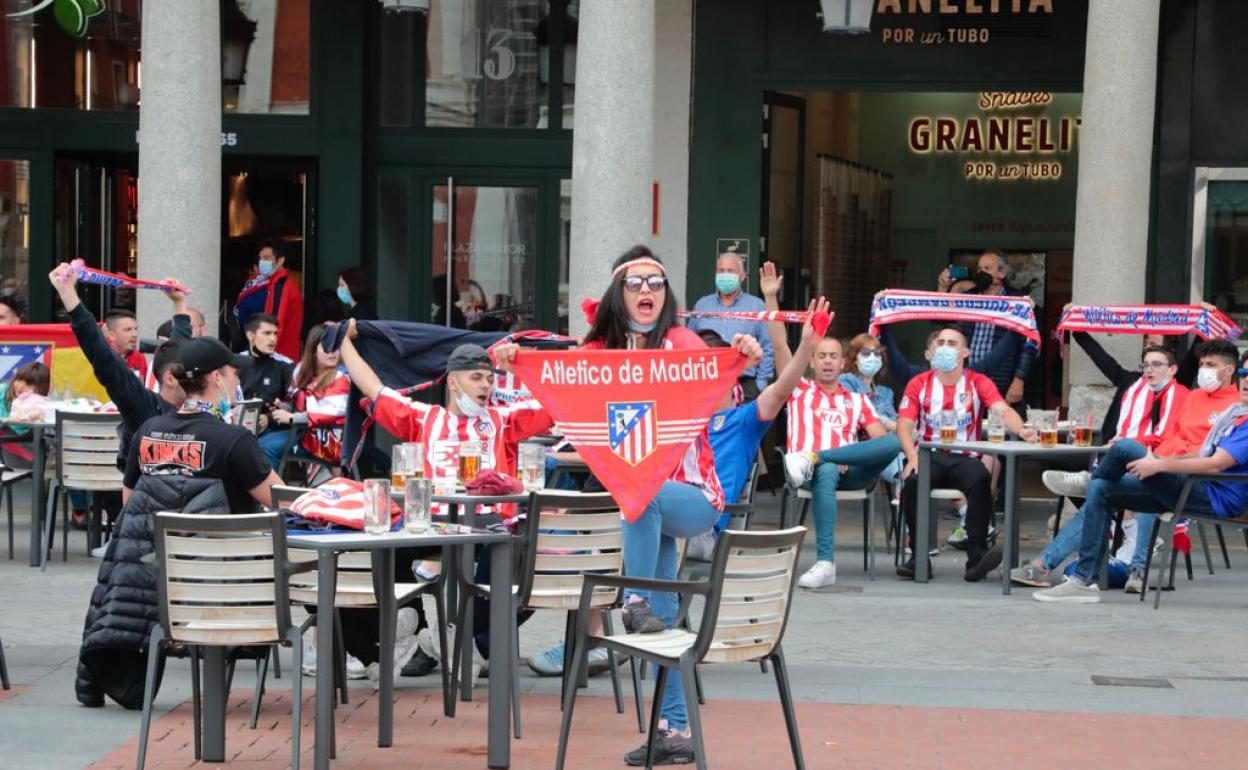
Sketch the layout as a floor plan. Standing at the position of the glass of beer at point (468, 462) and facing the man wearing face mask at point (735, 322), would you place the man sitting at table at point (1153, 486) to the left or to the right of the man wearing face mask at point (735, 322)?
right

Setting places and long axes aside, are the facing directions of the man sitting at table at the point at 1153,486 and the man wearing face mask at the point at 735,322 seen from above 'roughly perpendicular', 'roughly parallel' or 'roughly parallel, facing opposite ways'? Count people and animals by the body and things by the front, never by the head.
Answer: roughly perpendicular

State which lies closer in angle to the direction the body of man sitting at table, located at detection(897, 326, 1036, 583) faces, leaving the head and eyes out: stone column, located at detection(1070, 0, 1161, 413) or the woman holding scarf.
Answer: the woman holding scarf

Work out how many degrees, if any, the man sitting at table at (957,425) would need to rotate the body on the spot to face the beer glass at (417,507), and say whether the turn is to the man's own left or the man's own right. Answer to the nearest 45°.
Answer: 0° — they already face it

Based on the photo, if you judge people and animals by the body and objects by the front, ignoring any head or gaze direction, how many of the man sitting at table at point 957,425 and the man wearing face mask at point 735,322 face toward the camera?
2

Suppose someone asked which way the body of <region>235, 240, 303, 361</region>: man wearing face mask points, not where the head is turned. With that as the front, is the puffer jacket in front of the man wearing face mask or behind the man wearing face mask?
in front

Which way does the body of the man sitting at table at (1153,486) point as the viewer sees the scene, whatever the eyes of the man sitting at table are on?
to the viewer's left
